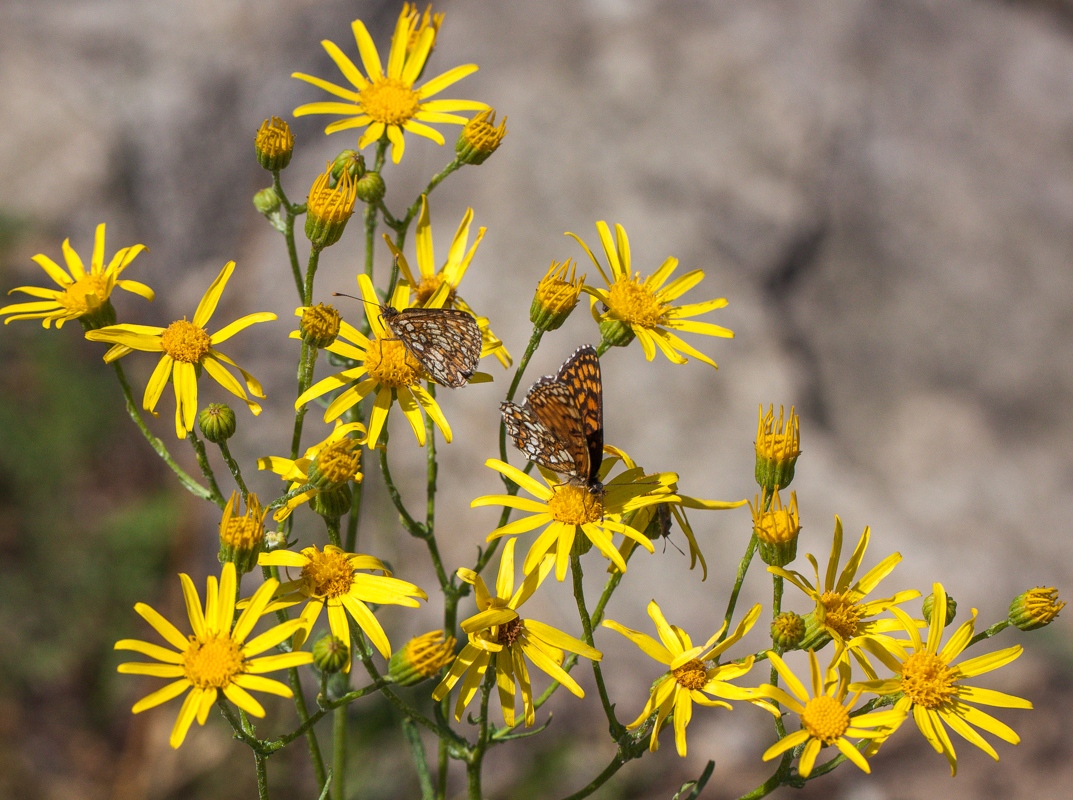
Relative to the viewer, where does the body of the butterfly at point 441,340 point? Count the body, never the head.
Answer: to the viewer's left

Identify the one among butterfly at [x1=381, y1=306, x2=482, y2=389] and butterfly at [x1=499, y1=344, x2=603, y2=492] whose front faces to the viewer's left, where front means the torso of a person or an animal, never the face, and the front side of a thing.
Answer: butterfly at [x1=381, y1=306, x2=482, y2=389]

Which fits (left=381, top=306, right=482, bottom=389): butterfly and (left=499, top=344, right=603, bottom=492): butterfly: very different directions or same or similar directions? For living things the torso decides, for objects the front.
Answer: very different directions

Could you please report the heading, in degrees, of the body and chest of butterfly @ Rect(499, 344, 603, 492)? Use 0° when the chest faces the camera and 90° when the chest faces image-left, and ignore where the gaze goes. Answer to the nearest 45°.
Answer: approximately 270°

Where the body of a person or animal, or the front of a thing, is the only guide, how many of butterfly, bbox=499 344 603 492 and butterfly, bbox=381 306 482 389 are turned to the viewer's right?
1

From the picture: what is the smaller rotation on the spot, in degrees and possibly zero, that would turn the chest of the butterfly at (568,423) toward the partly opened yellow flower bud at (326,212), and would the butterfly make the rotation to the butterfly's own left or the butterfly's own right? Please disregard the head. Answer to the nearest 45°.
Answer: approximately 180°

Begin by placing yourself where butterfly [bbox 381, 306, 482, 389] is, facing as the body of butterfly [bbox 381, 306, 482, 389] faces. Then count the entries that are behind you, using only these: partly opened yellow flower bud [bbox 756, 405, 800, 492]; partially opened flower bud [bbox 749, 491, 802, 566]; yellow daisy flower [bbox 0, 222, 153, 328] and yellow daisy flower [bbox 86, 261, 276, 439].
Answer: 2
